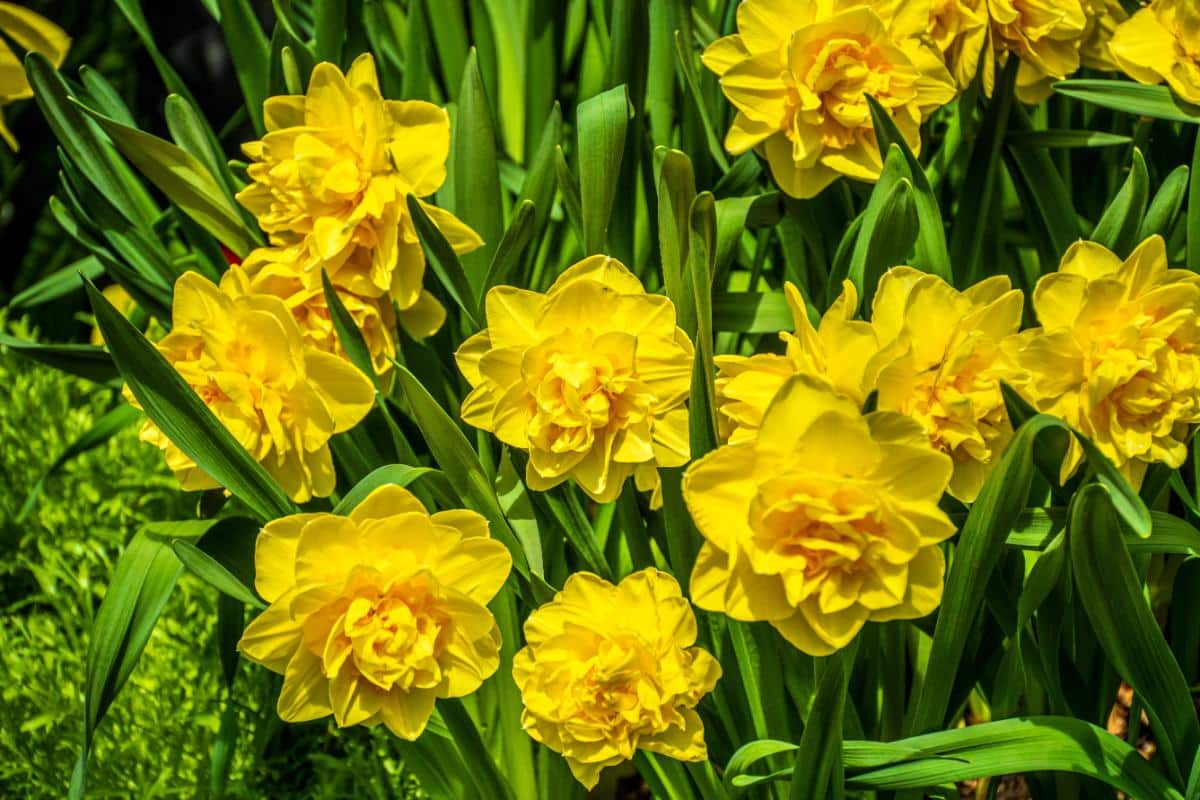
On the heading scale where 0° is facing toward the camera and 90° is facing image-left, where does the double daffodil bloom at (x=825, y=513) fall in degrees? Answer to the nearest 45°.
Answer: approximately 0°

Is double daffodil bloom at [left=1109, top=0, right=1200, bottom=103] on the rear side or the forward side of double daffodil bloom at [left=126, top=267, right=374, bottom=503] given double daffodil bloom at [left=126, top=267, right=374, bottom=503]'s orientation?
on the rear side
